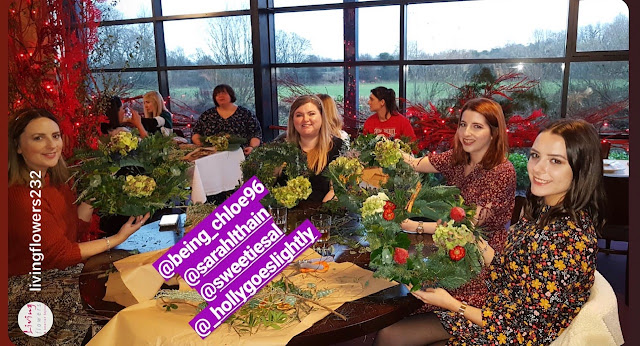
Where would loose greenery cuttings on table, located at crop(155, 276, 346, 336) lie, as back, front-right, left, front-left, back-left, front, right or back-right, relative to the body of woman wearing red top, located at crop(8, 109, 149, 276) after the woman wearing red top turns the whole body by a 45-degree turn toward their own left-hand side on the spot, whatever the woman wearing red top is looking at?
right

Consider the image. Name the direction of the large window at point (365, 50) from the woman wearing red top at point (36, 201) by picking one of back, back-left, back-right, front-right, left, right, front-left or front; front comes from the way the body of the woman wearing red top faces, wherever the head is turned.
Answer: front-left

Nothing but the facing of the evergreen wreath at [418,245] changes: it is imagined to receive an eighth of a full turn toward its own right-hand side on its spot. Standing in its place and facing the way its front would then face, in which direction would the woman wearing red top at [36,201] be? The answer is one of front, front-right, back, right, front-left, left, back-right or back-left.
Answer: front-right

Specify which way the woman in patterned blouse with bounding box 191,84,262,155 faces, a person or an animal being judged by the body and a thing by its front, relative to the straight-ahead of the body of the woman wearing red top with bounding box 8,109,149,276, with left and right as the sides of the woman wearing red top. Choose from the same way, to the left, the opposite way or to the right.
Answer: to the right

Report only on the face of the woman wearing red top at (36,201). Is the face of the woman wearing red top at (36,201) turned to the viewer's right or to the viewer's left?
to the viewer's right

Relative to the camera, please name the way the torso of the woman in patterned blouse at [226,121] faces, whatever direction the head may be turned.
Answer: toward the camera

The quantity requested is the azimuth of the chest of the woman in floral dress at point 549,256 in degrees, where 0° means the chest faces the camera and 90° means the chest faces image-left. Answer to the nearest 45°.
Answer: approximately 90°

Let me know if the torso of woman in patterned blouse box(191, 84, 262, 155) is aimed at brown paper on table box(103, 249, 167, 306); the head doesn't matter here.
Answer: yes

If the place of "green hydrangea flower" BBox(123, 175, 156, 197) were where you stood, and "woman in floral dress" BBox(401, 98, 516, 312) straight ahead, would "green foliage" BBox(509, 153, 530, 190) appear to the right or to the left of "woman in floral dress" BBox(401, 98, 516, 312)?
left

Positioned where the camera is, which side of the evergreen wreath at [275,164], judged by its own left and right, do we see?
front

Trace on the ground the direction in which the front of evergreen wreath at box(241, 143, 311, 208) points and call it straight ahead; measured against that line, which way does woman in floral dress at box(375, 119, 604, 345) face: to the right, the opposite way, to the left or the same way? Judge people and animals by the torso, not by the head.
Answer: to the right

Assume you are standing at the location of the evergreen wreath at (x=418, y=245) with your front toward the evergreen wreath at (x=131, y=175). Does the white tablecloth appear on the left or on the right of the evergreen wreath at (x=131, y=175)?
right

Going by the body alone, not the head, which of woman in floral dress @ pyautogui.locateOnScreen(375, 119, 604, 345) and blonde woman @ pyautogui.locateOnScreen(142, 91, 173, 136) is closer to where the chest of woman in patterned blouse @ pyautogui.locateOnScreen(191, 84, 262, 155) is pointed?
the woman in floral dress

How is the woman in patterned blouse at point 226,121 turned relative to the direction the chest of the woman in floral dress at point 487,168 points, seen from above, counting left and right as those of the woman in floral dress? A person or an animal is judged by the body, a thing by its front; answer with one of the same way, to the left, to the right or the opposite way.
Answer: to the left

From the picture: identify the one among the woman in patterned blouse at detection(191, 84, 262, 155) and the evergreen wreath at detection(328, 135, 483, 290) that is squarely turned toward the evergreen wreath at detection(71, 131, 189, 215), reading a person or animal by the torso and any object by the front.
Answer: the woman in patterned blouse

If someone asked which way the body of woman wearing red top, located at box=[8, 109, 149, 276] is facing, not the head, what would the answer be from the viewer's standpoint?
to the viewer's right
